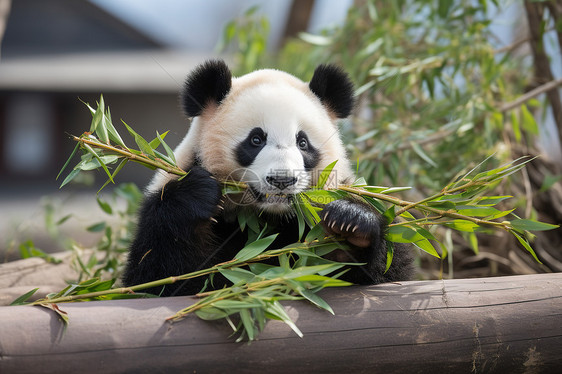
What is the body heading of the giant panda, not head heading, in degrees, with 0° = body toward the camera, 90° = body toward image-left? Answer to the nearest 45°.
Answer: approximately 0°

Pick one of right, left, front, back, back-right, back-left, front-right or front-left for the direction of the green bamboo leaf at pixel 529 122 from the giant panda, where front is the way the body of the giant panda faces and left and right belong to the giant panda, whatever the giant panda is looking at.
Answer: back-left

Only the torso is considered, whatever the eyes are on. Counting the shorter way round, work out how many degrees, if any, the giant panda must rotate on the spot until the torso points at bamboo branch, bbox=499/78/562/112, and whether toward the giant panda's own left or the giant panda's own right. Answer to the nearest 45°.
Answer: approximately 135° to the giant panda's own left
